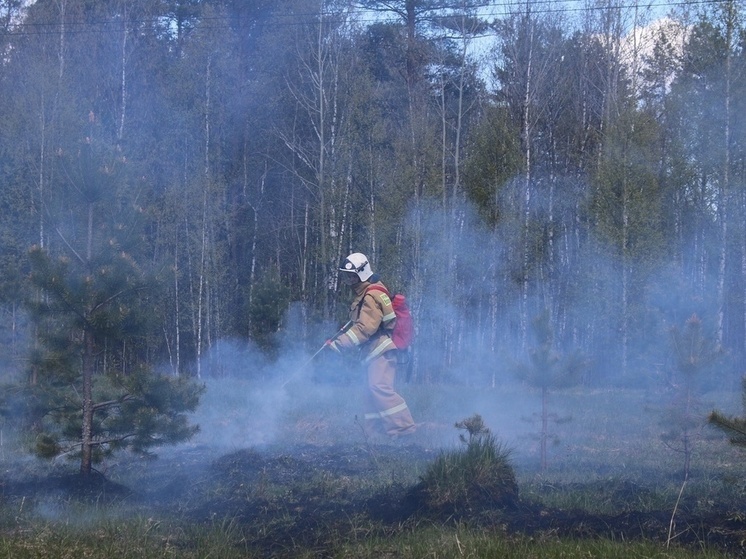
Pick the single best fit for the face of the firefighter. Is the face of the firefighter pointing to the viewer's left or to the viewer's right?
to the viewer's left

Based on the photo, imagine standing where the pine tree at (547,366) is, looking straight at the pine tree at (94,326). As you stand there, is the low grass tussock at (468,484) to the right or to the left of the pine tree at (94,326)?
left

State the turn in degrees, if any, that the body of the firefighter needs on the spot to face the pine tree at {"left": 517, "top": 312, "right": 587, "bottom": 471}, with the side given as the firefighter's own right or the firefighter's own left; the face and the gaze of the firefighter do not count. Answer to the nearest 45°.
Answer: approximately 135° to the firefighter's own left

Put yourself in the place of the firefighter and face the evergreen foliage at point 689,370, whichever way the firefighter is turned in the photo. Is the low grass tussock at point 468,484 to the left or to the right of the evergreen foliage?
right

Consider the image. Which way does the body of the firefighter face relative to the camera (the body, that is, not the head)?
to the viewer's left

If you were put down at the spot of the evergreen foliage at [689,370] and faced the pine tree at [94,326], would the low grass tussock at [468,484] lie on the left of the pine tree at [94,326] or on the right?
left

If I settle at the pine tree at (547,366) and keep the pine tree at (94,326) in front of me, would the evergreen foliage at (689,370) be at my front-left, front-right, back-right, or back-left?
back-left

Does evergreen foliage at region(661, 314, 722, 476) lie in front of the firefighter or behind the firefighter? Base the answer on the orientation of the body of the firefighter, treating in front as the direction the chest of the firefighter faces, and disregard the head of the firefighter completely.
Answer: behind

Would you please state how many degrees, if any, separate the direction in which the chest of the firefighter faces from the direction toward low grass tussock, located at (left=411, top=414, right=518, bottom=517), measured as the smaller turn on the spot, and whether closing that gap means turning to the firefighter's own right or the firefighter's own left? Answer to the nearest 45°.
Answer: approximately 90° to the firefighter's own left
